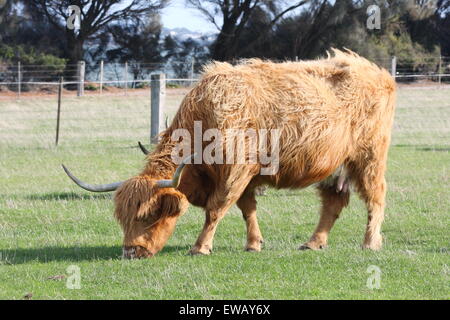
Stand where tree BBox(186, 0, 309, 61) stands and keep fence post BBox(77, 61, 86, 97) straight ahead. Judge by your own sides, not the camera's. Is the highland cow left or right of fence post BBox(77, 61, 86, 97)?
left

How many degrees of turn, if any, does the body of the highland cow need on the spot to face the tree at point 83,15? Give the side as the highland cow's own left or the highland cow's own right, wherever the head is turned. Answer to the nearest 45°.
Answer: approximately 90° to the highland cow's own right

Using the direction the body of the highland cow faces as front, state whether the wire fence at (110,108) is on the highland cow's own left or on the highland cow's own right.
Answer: on the highland cow's own right

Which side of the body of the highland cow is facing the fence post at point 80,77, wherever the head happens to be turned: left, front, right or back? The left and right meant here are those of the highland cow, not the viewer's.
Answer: right

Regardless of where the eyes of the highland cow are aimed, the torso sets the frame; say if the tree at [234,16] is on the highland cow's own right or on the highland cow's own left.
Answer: on the highland cow's own right

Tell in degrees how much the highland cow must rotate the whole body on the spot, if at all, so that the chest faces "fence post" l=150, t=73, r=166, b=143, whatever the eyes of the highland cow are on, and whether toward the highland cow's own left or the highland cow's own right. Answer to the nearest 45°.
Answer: approximately 90° to the highland cow's own right

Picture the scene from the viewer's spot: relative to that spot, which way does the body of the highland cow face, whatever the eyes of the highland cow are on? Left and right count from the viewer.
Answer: facing to the left of the viewer

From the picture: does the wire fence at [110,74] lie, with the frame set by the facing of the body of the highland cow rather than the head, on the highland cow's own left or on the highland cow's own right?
on the highland cow's own right
